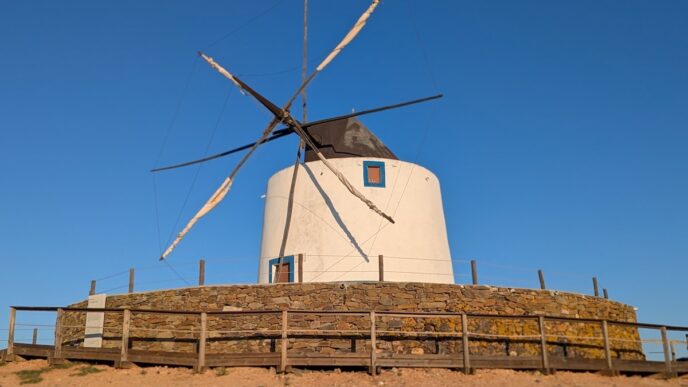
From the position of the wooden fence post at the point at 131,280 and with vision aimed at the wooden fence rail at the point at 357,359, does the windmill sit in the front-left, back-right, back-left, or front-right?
front-left

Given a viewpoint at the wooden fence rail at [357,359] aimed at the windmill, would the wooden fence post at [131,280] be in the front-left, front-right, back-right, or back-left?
front-left

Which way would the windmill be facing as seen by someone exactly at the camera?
facing the viewer and to the left of the viewer

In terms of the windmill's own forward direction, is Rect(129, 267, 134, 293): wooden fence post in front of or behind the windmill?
in front
